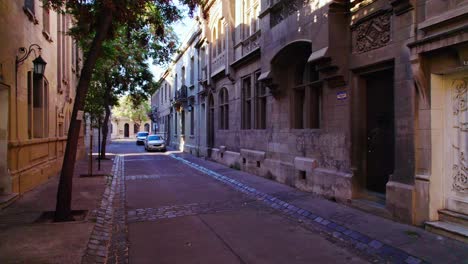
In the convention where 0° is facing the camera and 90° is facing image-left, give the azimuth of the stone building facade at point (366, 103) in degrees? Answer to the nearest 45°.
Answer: approximately 45°

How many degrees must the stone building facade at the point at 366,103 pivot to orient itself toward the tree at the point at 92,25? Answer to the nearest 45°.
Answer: approximately 45° to its right

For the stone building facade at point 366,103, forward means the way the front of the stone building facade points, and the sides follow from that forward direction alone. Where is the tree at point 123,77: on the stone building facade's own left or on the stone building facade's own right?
on the stone building facade's own right
